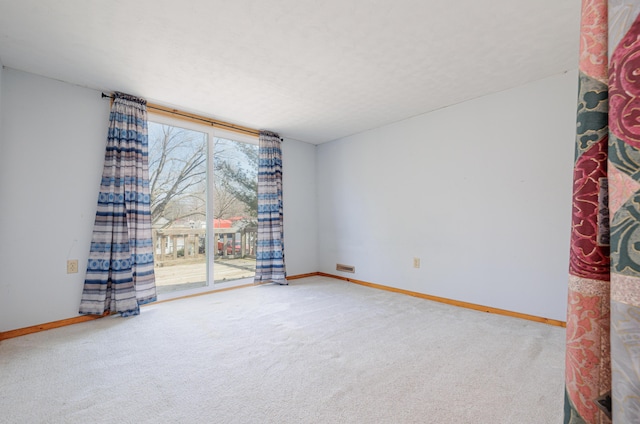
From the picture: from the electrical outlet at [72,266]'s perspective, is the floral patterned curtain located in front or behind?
in front

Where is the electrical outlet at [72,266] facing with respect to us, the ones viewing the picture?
facing the viewer

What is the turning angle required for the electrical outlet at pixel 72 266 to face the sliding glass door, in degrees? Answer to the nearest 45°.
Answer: approximately 90° to its left

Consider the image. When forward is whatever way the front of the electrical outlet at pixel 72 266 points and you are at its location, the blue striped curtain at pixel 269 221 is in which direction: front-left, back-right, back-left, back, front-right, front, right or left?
left

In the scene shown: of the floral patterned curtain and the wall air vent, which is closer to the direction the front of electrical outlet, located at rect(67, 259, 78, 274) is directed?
the floral patterned curtain

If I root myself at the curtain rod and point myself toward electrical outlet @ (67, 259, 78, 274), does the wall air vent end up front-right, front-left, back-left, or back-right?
back-left
